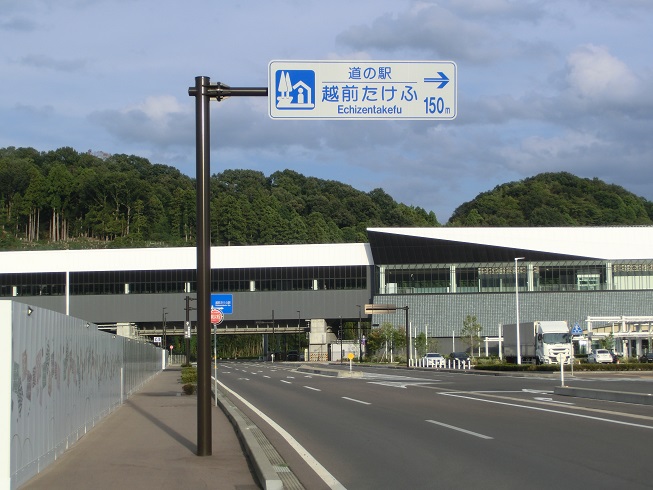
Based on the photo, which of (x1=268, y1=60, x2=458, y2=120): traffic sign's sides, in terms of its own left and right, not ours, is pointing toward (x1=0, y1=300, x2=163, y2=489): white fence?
right

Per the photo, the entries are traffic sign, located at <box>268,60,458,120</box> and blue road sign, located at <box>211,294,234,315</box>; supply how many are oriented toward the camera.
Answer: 2

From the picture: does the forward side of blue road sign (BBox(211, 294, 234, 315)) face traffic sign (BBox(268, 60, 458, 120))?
yes

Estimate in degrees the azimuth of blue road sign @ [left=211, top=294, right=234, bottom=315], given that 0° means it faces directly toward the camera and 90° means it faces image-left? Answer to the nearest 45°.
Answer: approximately 0°

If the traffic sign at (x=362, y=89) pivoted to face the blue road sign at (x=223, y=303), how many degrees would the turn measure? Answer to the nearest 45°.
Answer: approximately 180°

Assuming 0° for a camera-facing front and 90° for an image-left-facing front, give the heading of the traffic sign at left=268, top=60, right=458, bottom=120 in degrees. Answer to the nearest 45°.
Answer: approximately 0°
